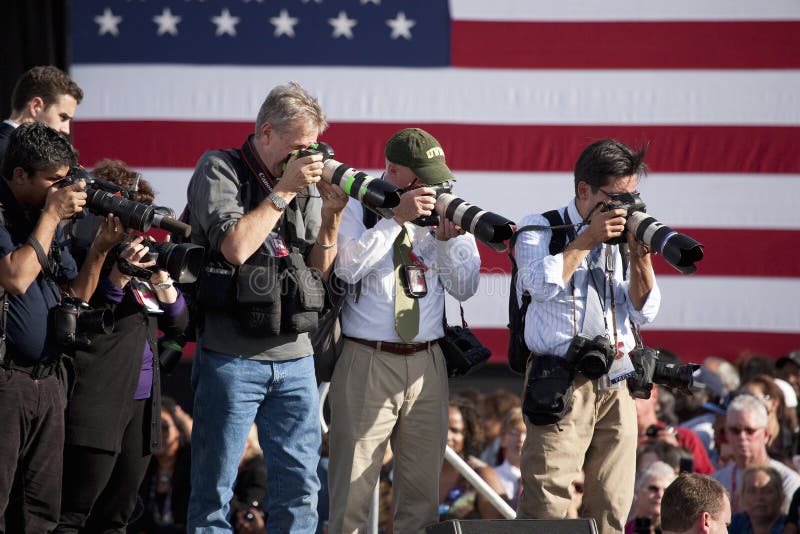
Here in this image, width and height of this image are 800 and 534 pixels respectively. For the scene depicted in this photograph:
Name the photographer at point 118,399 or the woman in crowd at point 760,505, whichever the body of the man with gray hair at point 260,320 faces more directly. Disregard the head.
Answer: the woman in crowd

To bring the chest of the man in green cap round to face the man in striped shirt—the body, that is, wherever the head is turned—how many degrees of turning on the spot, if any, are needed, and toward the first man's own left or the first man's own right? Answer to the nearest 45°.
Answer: approximately 45° to the first man's own left

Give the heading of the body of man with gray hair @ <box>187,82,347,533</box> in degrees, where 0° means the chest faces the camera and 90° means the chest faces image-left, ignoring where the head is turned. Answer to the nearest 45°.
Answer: approximately 315°

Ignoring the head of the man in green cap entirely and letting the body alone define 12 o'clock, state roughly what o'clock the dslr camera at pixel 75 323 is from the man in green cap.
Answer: The dslr camera is roughly at 4 o'clock from the man in green cap.

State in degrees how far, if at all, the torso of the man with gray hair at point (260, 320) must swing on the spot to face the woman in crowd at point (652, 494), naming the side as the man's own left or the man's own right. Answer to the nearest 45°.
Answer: approximately 90° to the man's own left

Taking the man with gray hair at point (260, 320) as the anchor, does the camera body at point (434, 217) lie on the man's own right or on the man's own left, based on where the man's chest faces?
on the man's own left

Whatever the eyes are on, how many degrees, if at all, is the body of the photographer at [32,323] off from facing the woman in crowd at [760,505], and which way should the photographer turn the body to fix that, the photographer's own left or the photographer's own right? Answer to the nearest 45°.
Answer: approximately 45° to the photographer's own left

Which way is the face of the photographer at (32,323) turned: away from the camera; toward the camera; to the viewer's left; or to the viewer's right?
to the viewer's right
